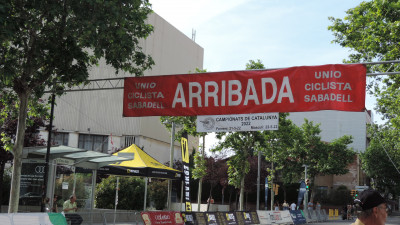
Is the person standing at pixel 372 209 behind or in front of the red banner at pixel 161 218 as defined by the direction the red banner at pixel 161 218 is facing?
in front

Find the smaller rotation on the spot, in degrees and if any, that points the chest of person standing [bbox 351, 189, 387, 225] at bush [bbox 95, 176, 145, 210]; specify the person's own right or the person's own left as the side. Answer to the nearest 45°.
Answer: approximately 90° to the person's own left

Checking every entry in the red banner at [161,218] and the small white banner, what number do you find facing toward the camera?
2

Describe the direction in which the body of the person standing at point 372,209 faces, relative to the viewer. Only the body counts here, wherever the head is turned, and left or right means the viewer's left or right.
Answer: facing away from the viewer and to the right of the viewer

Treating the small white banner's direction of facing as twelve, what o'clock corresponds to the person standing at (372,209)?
The person standing is roughly at 12 o'clock from the small white banner.

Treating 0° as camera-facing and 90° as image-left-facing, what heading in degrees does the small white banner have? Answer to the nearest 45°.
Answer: approximately 0°

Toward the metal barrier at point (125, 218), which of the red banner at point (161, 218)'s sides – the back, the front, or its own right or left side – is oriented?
right

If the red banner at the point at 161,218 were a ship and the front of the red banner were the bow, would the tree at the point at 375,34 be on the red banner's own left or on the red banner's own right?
on the red banner's own left

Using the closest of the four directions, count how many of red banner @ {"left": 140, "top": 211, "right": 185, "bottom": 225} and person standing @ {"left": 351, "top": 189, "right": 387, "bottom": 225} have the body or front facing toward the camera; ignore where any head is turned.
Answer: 1

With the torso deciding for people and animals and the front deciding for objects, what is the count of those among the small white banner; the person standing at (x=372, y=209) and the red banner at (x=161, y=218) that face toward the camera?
2

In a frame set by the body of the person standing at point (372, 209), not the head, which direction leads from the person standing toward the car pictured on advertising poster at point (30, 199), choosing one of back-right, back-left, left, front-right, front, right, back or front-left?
left
